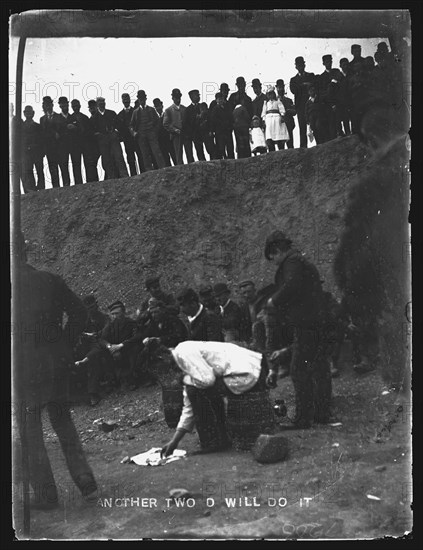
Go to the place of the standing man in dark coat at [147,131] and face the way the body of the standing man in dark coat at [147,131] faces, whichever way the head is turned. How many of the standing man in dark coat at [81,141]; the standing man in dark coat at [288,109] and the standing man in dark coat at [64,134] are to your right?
2

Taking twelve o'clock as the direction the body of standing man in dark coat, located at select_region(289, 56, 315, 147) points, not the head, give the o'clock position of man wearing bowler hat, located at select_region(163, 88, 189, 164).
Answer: The man wearing bowler hat is roughly at 3 o'clock from the standing man in dark coat.

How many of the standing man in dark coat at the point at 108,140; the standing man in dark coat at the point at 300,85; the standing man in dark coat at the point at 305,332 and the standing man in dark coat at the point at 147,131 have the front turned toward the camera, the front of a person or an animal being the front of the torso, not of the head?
3

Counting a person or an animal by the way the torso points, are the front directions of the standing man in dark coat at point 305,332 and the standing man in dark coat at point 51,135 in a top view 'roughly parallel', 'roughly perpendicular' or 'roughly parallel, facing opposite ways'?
roughly perpendicular

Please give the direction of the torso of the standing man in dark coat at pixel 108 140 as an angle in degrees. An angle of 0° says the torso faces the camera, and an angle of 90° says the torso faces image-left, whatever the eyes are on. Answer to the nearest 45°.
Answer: approximately 0°

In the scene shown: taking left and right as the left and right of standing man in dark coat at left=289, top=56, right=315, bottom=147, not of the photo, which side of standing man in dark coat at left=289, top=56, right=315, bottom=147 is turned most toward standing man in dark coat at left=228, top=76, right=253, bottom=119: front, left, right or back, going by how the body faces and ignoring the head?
right

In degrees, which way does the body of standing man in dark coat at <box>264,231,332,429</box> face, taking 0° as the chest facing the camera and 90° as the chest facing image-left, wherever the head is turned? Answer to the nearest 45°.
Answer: approximately 90°
